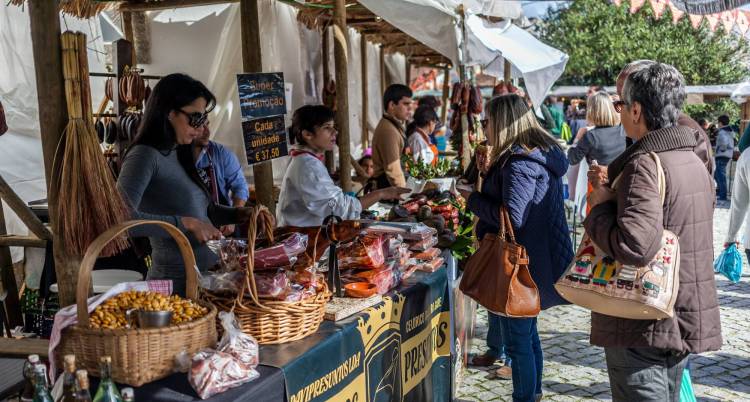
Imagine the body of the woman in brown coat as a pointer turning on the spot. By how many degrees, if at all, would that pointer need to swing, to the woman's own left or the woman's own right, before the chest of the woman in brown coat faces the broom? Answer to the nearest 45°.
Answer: approximately 90° to the woman's own left

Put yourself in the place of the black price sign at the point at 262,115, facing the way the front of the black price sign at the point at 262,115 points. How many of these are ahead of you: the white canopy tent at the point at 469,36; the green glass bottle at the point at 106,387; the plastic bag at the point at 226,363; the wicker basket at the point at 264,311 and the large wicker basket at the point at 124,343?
4

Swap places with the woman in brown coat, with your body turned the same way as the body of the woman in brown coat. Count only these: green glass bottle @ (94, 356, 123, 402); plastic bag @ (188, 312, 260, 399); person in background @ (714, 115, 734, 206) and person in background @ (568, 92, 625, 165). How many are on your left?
2

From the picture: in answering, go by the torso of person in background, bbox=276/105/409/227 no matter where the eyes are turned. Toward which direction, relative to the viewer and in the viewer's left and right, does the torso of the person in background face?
facing to the right of the viewer

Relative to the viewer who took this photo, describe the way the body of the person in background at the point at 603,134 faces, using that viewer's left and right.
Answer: facing away from the viewer

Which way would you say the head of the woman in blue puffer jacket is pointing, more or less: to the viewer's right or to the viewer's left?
to the viewer's left

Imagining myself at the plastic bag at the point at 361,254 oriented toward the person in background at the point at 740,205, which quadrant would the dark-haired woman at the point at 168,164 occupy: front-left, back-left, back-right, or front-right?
back-left

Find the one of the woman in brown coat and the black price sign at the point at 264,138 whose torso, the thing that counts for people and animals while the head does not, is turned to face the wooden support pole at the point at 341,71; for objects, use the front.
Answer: the woman in brown coat
